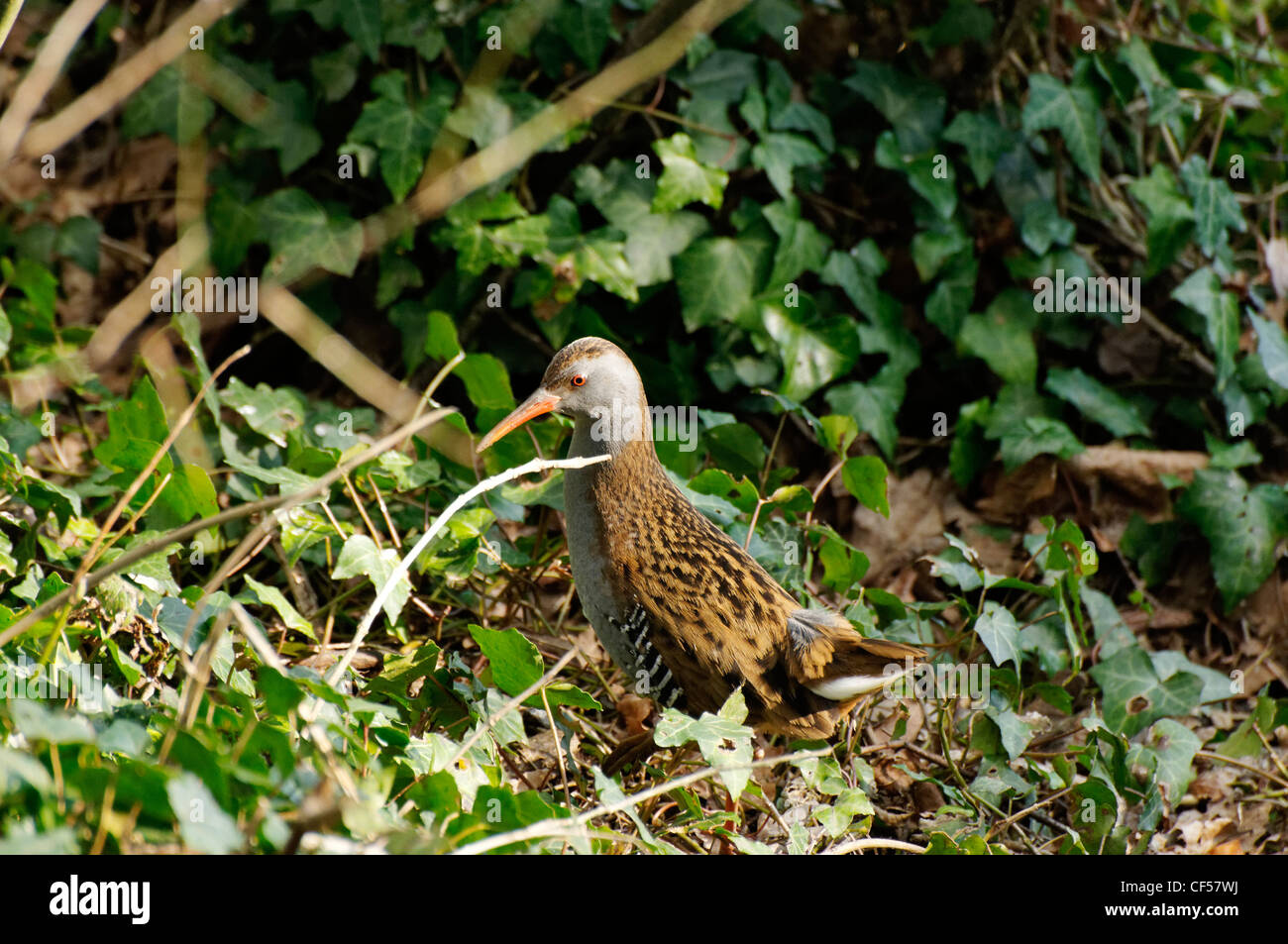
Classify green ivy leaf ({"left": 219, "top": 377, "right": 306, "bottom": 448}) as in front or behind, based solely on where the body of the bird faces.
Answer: in front

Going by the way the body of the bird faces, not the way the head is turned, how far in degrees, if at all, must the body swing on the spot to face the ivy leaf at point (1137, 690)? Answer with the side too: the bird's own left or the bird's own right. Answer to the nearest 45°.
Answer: approximately 135° to the bird's own right

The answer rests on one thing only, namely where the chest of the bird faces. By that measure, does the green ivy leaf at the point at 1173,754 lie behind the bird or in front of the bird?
behind

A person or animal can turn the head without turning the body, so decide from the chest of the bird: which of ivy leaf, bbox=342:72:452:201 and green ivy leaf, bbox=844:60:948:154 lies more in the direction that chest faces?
the ivy leaf

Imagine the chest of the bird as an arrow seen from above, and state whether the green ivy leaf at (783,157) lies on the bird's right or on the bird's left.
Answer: on the bird's right

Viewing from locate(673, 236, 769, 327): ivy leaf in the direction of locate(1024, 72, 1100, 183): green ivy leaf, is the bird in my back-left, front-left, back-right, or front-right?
back-right

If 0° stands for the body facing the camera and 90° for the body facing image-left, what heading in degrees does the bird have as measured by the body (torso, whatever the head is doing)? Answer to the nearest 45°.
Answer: approximately 90°
